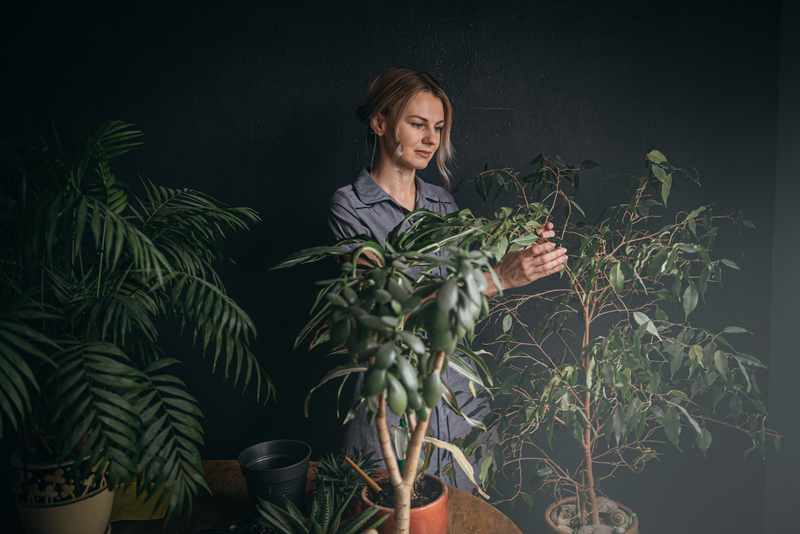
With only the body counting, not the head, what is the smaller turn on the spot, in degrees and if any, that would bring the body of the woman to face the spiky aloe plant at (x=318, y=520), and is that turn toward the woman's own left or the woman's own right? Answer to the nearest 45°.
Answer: approximately 45° to the woman's own right

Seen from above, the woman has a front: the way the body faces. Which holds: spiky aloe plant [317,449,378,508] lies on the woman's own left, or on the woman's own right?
on the woman's own right

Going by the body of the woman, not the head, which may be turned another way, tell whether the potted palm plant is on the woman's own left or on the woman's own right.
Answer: on the woman's own right

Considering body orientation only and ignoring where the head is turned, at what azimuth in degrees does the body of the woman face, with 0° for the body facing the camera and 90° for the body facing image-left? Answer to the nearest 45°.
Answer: approximately 315°
